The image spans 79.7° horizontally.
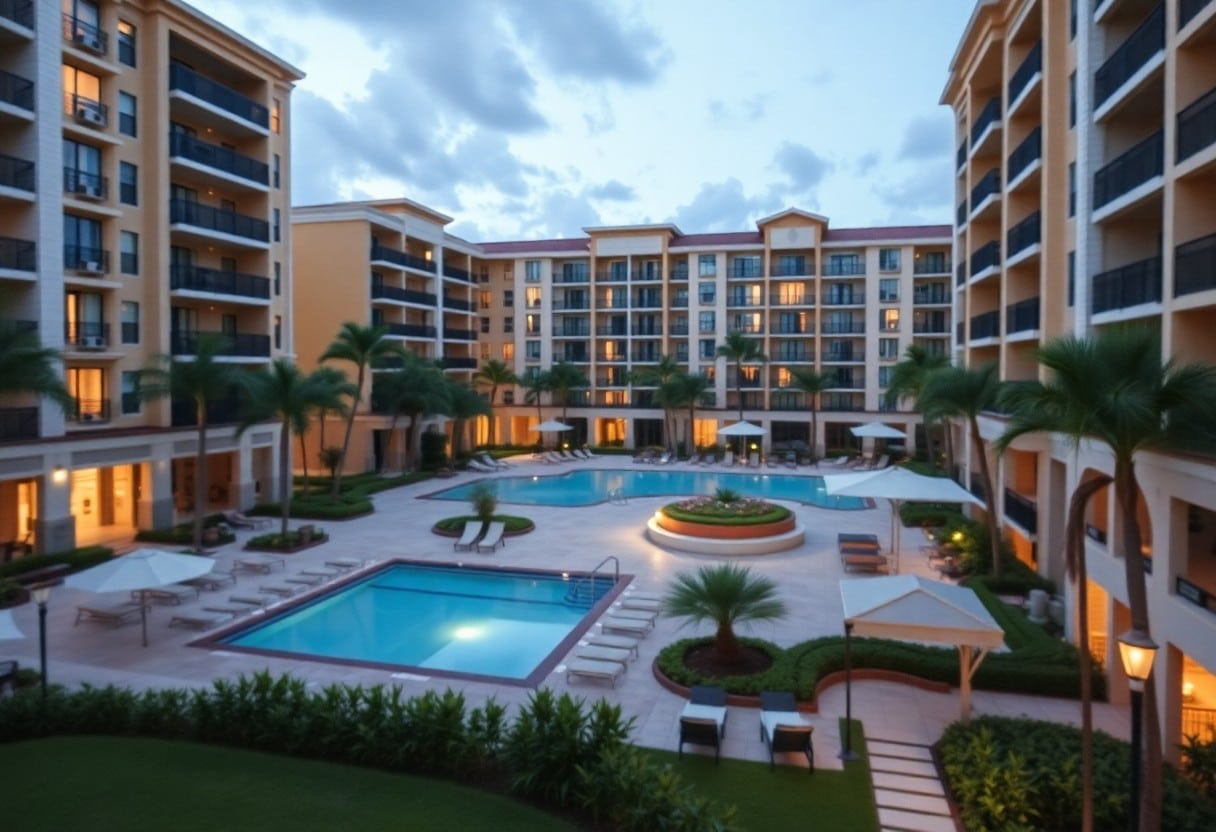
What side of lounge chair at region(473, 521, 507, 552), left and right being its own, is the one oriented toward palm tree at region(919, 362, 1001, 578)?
left

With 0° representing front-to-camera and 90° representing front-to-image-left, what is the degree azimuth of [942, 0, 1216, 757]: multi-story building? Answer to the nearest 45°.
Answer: approximately 45°

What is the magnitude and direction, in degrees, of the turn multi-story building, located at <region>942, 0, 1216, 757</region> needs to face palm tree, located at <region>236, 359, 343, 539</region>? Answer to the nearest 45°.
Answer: approximately 45° to its right

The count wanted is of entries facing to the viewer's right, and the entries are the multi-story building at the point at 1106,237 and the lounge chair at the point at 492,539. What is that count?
0

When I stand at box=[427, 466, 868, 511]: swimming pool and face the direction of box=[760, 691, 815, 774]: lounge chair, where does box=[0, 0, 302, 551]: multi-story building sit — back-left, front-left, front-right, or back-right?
front-right

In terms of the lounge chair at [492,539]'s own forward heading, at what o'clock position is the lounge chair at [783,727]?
the lounge chair at [783,727] is roughly at 10 o'clock from the lounge chair at [492,539].

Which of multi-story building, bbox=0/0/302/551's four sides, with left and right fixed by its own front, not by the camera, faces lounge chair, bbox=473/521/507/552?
front

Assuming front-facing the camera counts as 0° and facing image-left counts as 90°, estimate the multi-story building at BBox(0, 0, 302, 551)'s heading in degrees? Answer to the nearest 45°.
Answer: approximately 315°

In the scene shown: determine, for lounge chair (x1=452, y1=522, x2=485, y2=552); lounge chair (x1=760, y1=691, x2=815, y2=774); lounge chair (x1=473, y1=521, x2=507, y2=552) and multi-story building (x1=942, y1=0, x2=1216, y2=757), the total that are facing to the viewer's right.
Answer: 0

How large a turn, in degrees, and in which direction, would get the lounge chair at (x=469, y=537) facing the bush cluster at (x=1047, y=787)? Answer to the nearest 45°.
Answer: approximately 90° to its left

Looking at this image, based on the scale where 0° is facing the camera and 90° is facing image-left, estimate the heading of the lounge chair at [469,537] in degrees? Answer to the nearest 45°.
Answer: approximately 45°

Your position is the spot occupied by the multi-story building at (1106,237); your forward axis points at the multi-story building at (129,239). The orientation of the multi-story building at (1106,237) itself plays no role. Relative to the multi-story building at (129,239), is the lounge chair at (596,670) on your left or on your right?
left

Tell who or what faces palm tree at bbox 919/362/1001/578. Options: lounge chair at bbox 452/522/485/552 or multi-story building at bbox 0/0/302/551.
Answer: the multi-story building
